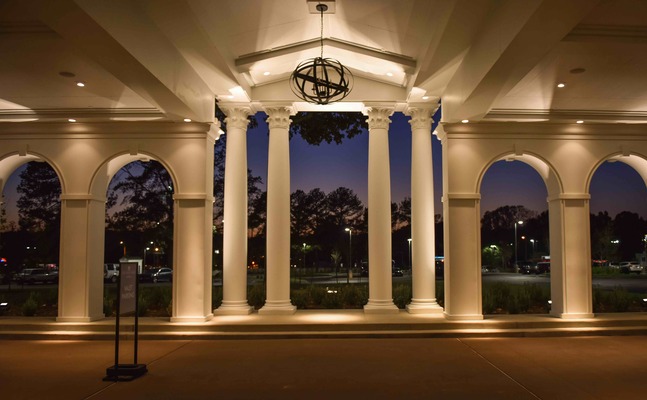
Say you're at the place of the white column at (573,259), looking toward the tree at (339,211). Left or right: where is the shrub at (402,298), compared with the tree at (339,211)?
left

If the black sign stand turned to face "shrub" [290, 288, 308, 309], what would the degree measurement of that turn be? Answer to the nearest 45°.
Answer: approximately 90° to its left

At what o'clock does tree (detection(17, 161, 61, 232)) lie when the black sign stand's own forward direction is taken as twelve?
The tree is roughly at 7 o'clock from the black sign stand.

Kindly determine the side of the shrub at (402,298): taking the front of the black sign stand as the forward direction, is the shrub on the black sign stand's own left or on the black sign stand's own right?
on the black sign stand's own left

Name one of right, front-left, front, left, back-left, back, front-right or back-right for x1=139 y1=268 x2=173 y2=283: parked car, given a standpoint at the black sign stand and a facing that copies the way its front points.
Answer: back-left

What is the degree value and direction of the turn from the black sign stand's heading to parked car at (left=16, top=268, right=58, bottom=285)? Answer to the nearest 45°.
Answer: approximately 135° to its left

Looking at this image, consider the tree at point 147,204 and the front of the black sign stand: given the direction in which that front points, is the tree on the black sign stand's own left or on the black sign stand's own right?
on the black sign stand's own left

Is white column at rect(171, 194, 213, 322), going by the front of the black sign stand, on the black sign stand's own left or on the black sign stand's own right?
on the black sign stand's own left

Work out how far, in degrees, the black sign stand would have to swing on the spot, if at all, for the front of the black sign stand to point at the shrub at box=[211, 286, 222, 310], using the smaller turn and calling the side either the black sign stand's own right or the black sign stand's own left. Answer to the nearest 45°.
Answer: approximately 135° to the black sign stand's own left

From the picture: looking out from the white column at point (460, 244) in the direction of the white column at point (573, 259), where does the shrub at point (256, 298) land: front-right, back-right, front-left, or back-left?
back-left
